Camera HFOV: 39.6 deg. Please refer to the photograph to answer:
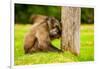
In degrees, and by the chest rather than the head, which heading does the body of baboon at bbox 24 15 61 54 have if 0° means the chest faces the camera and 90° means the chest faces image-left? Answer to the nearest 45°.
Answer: approximately 270°
